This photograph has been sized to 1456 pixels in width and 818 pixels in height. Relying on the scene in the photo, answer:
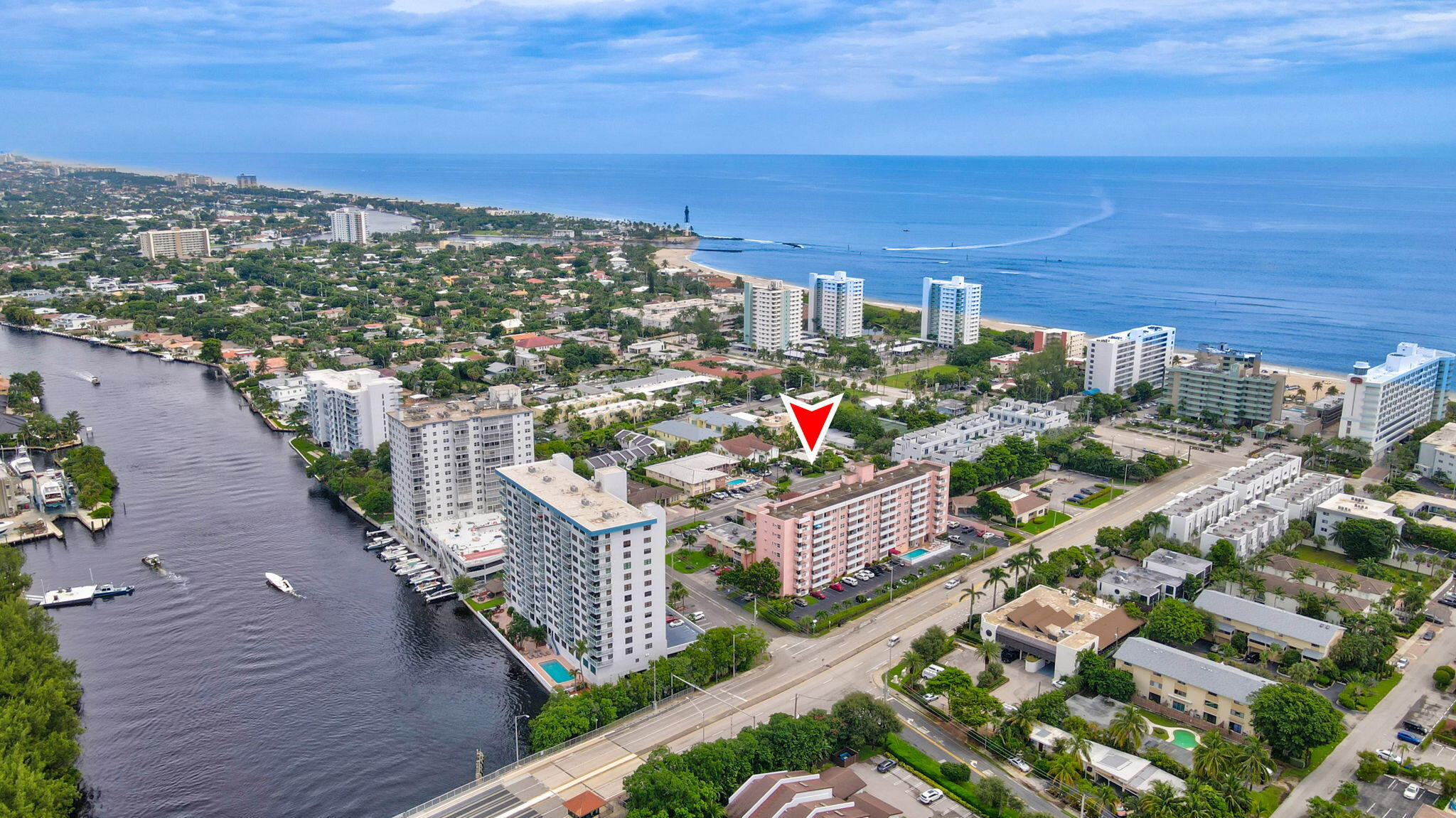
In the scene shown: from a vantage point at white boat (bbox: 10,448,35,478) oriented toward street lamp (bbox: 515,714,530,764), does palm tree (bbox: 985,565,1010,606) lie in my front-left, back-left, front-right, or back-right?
front-left

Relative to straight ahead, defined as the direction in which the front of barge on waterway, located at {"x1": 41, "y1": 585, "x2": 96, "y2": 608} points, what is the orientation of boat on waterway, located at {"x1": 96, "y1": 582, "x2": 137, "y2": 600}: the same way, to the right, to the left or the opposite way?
the same way

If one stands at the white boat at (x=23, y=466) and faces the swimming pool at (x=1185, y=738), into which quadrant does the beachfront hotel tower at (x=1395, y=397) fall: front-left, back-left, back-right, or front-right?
front-left

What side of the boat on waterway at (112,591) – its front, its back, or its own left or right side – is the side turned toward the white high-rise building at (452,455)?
front

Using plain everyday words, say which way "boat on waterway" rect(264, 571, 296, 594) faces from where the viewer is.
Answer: facing away from the viewer and to the left of the viewer

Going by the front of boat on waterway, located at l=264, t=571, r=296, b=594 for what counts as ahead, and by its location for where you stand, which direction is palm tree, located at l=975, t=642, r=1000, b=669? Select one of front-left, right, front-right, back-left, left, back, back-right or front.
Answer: back

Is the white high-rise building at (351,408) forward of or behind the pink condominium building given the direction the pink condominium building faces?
behind

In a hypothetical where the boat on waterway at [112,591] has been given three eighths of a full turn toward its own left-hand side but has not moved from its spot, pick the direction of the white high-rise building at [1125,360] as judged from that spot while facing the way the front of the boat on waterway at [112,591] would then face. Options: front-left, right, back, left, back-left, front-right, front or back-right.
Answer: back-right

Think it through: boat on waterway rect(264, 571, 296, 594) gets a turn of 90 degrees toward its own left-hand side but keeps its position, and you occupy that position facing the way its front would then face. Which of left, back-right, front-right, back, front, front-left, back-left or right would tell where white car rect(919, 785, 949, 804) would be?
left

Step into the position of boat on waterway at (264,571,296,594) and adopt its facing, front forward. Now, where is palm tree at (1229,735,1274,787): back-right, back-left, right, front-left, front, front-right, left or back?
back

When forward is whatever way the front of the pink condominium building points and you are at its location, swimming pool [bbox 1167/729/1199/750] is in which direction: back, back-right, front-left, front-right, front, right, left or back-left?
front

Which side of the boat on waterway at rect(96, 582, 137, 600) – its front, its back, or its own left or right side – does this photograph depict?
right

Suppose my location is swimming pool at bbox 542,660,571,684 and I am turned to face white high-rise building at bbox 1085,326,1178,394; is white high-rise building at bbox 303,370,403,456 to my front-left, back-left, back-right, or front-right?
front-left
